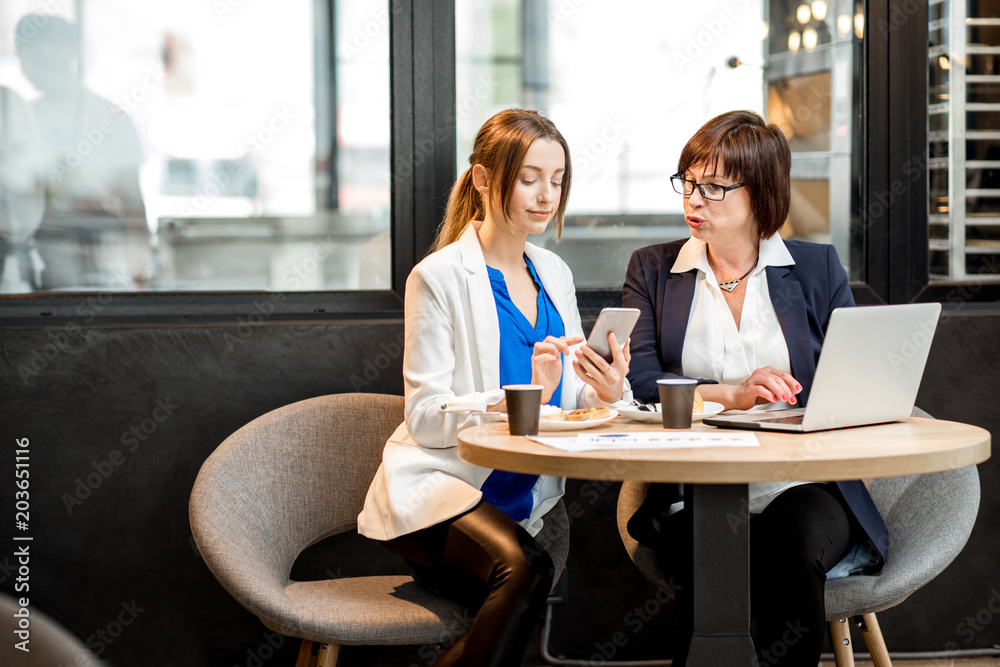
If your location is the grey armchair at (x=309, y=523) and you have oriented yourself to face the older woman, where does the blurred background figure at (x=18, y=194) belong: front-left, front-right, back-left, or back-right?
back-left

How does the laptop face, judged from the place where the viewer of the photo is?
facing away from the viewer and to the left of the viewer

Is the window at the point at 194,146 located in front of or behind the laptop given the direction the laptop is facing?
in front

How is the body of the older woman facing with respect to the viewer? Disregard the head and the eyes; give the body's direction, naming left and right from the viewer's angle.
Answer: facing the viewer and to the left of the viewer

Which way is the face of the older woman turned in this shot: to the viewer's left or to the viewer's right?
to the viewer's left

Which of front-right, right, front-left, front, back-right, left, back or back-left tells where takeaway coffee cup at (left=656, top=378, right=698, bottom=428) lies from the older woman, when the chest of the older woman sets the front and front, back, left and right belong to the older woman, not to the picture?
front-right

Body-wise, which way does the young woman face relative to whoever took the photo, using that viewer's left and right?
facing the viewer and to the right of the viewer

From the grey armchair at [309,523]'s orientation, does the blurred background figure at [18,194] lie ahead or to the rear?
to the rear

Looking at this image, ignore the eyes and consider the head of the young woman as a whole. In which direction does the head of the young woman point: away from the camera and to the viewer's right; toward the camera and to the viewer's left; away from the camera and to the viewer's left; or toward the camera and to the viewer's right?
toward the camera and to the viewer's right
